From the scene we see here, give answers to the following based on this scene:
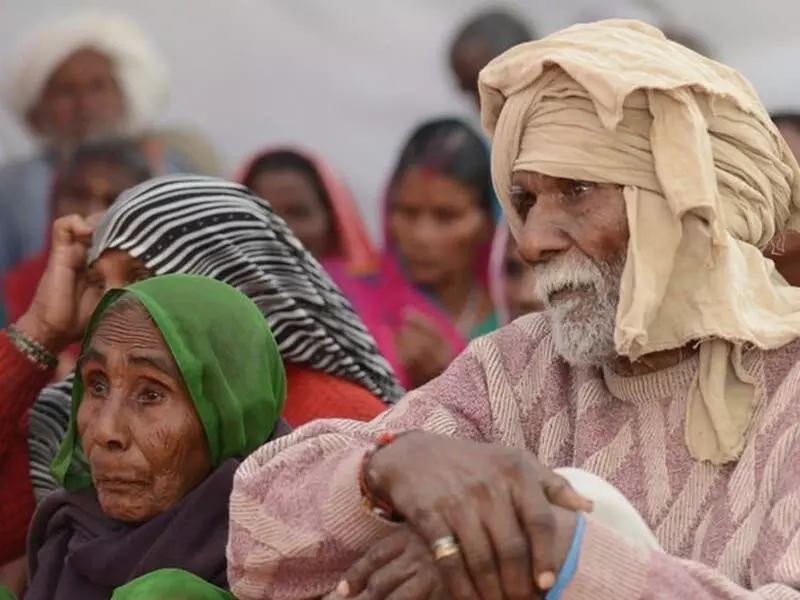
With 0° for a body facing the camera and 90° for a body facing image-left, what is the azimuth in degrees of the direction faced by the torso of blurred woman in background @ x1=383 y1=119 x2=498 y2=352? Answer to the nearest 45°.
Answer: approximately 45°

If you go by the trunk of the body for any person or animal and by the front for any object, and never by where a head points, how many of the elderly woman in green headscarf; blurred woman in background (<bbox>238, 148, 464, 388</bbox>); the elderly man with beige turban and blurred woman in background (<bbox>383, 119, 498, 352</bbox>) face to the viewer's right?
0

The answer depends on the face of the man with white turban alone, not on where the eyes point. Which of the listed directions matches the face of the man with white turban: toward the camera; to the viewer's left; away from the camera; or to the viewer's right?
toward the camera

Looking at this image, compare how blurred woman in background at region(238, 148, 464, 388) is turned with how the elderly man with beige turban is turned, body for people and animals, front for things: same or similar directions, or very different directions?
same or similar directions

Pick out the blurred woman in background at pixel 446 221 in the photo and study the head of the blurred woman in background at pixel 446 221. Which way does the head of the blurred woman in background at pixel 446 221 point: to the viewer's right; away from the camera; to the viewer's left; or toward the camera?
toward the camera

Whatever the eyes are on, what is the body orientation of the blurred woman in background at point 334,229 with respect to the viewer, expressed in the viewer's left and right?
facing the viewer and to the left of the viewer

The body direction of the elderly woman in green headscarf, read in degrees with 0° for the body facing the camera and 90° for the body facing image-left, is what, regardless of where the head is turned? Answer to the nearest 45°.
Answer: approximately 45°

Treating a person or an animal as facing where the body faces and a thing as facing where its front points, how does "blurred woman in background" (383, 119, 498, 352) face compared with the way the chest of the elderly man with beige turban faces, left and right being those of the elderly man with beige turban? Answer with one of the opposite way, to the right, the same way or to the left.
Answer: the same way

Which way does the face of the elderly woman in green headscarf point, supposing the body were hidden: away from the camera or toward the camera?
toward the camera

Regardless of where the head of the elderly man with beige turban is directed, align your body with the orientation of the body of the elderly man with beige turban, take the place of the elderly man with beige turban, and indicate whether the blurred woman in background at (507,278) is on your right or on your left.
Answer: on your right
